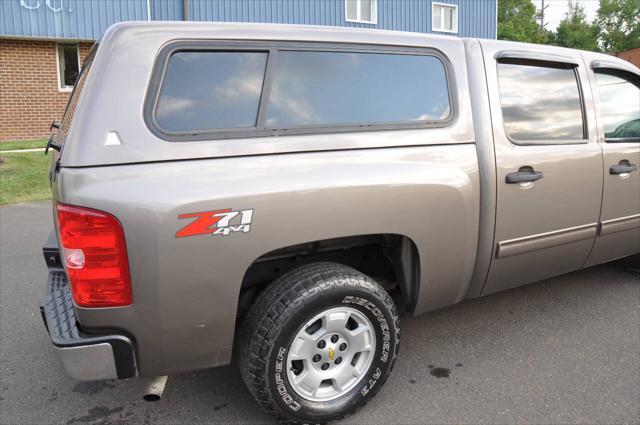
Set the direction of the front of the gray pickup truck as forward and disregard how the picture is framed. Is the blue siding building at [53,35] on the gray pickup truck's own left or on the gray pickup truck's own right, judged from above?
on the gray pickup truck's own left

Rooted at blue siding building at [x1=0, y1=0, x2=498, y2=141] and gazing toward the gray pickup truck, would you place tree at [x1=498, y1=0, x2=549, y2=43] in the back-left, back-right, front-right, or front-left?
back-left

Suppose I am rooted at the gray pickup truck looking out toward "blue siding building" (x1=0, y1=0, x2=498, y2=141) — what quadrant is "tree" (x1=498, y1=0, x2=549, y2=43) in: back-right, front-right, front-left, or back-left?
front-right

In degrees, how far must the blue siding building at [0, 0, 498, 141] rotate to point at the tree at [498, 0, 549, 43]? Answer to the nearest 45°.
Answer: approximately 135° to its left

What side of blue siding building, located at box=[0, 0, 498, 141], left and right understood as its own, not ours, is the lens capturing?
front

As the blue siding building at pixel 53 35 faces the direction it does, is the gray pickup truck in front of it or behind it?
in front

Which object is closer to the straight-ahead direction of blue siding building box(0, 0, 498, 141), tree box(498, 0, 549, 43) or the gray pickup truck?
the gray pickup truck

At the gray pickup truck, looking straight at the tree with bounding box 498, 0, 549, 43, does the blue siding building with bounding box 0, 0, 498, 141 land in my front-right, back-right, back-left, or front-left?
front-left

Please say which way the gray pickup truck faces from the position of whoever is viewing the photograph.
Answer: facing away from the viewer and to the right of the viewer

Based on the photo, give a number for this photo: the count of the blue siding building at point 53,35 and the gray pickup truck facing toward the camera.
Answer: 1
